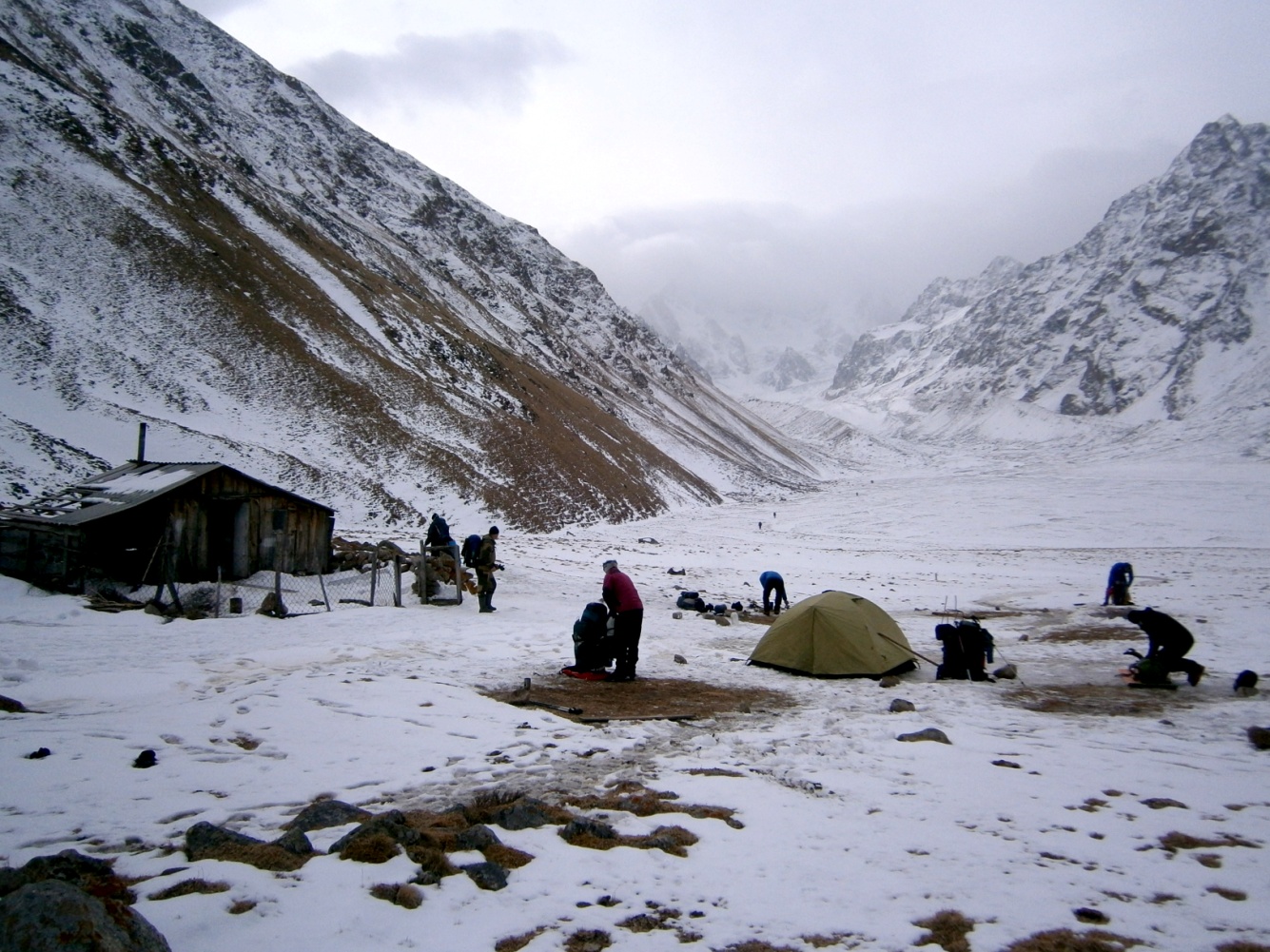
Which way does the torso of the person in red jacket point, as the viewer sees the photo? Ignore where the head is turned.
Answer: to the viewer's left

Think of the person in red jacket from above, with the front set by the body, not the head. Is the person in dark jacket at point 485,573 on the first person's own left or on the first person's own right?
on the first person's own right

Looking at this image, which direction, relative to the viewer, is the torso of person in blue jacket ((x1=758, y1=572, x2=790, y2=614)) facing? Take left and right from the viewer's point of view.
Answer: facing away from the viewer

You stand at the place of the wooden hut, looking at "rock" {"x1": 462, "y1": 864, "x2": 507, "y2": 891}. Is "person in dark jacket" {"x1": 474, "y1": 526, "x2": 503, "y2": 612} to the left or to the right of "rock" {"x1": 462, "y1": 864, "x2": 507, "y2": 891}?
left

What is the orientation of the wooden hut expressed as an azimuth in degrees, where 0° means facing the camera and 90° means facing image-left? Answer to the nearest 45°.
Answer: approximately 315°

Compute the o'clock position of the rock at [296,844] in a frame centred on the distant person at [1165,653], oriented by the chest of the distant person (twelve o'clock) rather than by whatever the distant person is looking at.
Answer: The rock is roughly at 10 o'clock from the distant person.

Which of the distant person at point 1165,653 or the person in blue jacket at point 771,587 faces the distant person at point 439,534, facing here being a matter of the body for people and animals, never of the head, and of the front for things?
the distant person at point 1165,653

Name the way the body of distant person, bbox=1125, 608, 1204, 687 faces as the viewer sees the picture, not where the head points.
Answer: to the viewer's left

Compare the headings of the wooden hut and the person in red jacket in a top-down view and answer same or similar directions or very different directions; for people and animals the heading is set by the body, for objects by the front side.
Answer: very different directions
